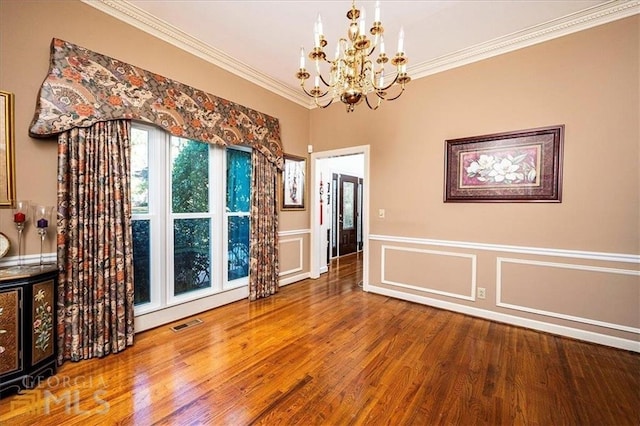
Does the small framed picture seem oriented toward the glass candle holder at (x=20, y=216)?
no

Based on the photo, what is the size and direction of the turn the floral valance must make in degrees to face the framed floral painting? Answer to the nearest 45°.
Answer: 0° — it already faces it

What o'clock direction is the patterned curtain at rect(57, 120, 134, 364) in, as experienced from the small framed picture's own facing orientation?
The patterned curtain is roughly at 3 o'clock from the small framed picture.

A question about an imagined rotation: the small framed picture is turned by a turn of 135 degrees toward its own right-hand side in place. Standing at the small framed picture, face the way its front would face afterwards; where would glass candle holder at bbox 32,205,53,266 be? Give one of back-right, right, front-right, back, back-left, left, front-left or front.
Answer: front-left

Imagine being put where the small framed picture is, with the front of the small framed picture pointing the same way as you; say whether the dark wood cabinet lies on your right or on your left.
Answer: on your right

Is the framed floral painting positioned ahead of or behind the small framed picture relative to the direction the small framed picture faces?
ahead

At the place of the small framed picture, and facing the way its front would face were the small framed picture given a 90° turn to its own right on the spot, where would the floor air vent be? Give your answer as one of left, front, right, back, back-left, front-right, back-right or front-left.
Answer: front

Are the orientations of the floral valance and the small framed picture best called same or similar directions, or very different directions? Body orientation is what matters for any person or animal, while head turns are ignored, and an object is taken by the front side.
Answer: same or similar directions

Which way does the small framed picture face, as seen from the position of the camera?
facing the viewer and to the right of the viewer

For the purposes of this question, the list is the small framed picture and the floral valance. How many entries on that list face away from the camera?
0

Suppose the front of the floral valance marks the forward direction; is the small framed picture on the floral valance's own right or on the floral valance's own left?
on the floral valance's own left

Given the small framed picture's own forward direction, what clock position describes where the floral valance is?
The floral valance is roughly at 3 o'clock from the small framed picture.
